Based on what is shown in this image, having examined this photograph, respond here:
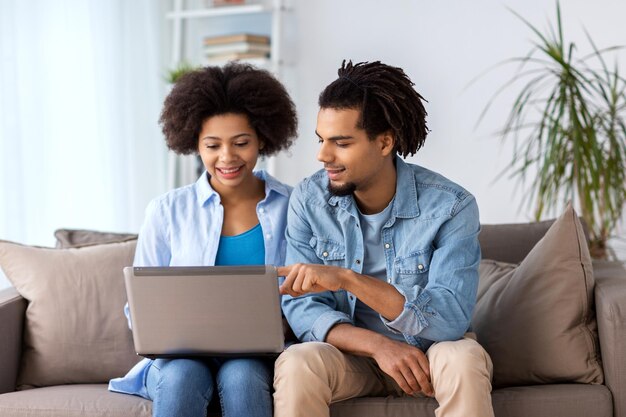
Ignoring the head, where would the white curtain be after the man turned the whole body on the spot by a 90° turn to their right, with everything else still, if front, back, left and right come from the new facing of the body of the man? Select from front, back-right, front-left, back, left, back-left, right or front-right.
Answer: front-right

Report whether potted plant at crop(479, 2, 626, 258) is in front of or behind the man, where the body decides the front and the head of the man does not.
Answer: behind

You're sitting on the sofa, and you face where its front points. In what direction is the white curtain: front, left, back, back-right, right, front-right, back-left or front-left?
back-right

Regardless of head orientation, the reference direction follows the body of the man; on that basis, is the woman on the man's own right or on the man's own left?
on the man's own right

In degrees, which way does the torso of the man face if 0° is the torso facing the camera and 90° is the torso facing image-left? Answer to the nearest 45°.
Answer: approximately 0°

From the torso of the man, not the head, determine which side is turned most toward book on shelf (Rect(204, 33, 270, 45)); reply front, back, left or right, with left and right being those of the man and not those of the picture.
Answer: back

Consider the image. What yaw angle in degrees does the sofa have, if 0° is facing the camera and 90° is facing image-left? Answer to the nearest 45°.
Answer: approximately 0°

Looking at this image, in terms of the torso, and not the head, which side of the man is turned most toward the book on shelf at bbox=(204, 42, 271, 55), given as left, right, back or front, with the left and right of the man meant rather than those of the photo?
back
